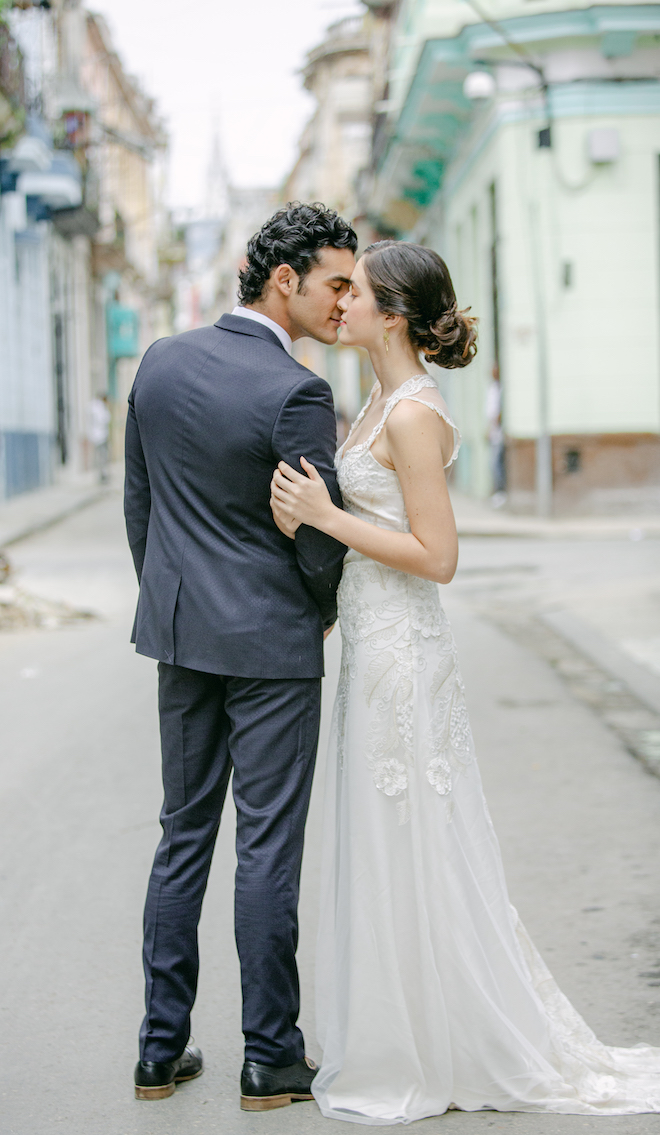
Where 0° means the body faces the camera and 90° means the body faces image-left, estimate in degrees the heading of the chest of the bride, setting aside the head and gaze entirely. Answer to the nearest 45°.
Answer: approximately 90°

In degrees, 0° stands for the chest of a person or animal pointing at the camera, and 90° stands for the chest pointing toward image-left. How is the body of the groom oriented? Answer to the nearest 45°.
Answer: approximately 225°

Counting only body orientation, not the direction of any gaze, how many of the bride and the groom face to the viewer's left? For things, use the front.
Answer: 1

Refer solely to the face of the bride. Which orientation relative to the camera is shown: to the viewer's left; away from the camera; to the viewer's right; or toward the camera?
to the viewer's left

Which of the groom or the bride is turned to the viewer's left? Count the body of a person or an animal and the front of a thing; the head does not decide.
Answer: the bride

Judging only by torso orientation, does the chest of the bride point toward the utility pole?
no

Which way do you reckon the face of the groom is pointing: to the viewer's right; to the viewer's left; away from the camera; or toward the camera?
to the viewer's right

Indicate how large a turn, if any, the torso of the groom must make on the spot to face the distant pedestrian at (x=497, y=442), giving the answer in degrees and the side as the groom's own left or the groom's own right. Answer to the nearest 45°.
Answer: approximately 45° to the groom's own left
